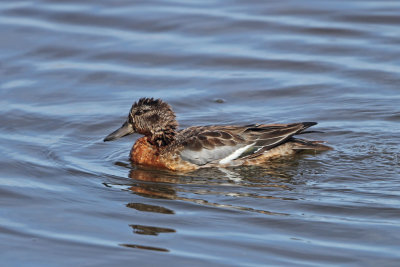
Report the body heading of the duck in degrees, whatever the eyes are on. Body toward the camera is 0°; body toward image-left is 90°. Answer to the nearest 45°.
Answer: approximately 90°
